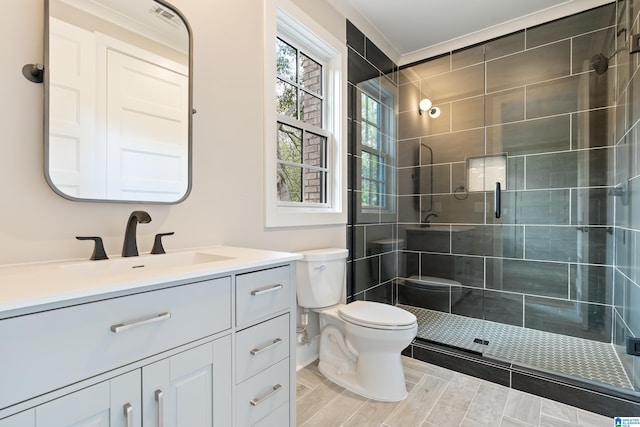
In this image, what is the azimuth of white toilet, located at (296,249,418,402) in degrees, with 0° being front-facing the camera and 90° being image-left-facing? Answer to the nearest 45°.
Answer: approximately 315°

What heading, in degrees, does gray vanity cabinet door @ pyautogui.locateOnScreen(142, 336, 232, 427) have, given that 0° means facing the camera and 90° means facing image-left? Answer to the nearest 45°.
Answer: approximately 315°

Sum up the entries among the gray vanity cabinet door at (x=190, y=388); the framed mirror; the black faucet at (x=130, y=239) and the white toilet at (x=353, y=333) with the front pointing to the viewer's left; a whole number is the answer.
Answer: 0

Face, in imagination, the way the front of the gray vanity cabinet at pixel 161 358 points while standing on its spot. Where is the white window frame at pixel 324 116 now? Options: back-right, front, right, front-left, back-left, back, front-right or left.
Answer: left

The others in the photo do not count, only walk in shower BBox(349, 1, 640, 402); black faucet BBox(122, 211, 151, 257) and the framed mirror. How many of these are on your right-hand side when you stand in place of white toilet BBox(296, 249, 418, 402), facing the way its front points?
2

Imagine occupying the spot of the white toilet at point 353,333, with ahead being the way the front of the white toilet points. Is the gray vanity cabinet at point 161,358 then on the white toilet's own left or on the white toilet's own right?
on the white toilet's own right

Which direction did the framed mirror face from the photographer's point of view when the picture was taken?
facing the viewer and to the right of the viewer

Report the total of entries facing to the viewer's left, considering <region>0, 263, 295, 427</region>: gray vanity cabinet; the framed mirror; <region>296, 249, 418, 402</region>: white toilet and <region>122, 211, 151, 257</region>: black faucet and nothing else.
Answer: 0

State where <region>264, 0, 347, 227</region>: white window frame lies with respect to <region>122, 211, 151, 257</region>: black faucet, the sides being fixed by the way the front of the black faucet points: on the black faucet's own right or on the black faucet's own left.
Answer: on the black faucet's own left

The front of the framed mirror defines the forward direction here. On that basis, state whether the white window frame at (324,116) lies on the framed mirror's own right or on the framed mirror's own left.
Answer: on the framed mirror's own left

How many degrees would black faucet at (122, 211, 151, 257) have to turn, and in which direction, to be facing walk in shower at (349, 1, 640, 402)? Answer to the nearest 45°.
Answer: approximately 45° to its left

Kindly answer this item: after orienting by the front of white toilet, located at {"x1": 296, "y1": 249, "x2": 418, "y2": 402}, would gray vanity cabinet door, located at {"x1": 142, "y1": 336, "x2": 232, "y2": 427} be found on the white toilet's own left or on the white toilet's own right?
on the white toilet's own right

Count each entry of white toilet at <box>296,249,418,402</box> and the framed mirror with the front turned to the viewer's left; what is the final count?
0

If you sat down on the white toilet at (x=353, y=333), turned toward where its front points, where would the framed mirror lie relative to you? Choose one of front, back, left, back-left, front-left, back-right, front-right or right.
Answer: right

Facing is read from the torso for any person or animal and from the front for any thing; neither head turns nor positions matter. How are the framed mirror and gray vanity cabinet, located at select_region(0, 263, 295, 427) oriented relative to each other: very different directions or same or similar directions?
same or similar directions

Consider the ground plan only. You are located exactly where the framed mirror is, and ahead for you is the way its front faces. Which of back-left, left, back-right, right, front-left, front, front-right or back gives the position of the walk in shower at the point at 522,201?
front-left

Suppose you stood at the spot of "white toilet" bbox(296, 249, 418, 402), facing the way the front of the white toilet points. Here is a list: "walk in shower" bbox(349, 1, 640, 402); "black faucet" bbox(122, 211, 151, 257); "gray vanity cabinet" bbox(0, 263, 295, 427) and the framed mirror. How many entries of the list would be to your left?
1
